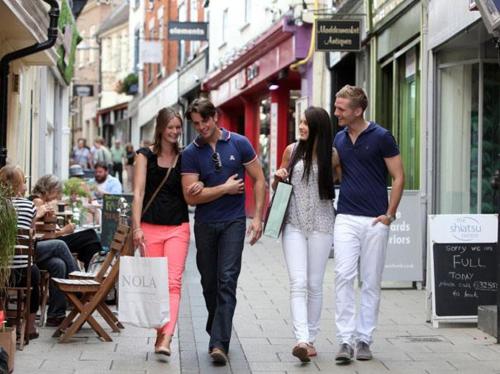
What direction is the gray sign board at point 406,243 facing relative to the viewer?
toward the camera

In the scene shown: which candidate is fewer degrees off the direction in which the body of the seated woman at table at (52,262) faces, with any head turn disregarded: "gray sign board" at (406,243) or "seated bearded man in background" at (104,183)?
the gray sign board

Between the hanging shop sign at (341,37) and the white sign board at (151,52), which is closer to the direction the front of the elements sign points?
the hanging shop sign

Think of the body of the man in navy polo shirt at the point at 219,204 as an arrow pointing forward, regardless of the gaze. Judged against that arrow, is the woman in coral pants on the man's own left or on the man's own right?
on the man's own right

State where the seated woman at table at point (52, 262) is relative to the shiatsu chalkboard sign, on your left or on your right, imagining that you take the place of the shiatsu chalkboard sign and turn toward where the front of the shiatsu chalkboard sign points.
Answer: on your right

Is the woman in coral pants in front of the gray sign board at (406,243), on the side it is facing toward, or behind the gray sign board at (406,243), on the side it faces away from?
in front

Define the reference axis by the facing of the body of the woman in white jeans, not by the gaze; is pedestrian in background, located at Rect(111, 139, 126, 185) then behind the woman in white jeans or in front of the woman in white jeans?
behind

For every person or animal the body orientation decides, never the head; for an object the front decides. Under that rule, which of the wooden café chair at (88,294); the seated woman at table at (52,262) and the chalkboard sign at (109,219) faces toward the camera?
the chalkboard sign

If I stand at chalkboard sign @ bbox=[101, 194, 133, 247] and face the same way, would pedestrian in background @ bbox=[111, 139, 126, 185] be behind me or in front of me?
behind

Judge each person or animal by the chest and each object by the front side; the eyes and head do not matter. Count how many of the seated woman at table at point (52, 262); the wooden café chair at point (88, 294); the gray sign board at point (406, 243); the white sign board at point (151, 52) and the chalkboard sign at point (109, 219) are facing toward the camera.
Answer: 3
